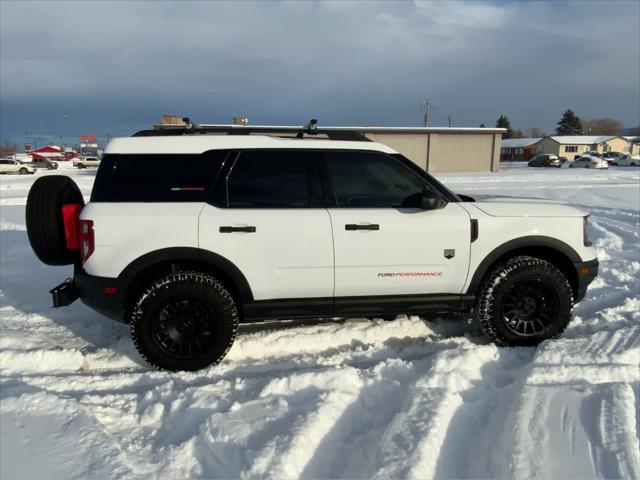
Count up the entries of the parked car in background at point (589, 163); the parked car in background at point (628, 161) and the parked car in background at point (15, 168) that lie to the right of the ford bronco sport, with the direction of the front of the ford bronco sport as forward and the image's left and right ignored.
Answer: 0

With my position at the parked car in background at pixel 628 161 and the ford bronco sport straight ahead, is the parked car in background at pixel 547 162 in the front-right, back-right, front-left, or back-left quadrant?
front-right

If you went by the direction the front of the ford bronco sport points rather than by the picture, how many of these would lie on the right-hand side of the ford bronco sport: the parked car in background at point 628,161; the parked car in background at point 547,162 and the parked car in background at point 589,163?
0

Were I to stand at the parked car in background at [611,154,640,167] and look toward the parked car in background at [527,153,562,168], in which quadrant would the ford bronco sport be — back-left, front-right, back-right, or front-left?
front-left

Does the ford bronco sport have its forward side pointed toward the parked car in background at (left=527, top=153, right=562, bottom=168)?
no

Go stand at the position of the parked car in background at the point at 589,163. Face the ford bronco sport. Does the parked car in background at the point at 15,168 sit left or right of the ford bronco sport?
right

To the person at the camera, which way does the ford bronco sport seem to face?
facing to the right of the viewer
